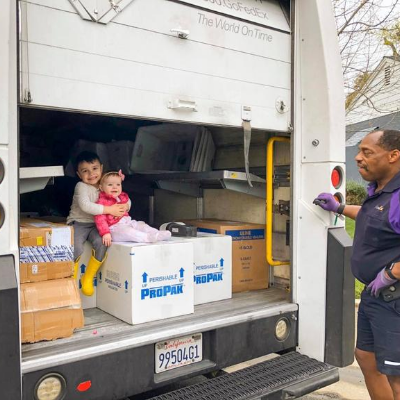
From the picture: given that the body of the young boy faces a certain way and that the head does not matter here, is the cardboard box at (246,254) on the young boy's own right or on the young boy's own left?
on the young boy's own left

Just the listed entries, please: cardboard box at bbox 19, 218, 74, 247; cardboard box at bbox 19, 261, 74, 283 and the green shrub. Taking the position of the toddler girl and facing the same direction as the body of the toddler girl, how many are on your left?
1

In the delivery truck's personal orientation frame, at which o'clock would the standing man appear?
The standing man is roughly at 5 o'clock from the delivery truck.

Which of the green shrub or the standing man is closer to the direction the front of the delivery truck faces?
the green shrub

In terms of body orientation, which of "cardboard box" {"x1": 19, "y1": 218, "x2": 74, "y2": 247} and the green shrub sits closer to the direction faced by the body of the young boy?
the cardboard box

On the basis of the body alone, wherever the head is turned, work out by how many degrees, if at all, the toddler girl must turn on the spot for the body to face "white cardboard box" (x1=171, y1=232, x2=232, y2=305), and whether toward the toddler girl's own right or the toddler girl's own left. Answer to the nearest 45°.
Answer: approximately 45° to the toddler girl's own left

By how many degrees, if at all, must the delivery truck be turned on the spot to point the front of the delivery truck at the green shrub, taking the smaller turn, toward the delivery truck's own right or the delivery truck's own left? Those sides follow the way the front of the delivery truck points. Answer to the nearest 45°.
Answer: approximately 90° to the delivery truck's own right

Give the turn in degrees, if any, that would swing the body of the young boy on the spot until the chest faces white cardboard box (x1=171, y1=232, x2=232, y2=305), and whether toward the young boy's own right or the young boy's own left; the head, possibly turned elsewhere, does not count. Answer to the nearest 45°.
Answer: approximately 45° to the young boy's own left

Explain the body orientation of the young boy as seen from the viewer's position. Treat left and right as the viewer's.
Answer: facing the viewer and to the right of the viewer

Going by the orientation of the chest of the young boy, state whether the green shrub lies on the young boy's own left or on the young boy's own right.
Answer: on the young boy's own left

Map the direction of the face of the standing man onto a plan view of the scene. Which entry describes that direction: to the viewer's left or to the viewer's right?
to the viewer's left

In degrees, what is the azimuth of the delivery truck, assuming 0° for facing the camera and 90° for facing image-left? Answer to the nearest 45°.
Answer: approximately 135°
